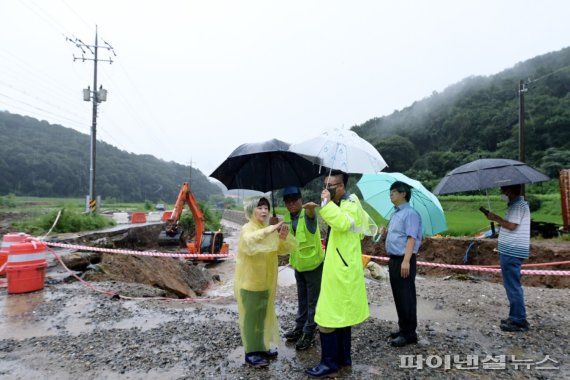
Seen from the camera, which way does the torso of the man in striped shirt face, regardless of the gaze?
to the viewer's left

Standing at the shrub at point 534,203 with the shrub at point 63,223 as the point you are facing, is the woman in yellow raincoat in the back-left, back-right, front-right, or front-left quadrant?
front-left

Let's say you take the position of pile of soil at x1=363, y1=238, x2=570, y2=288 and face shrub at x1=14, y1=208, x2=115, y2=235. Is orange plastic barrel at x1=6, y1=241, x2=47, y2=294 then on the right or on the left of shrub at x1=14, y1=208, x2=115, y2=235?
left

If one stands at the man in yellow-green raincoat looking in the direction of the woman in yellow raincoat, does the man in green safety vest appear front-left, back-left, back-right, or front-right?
front-right

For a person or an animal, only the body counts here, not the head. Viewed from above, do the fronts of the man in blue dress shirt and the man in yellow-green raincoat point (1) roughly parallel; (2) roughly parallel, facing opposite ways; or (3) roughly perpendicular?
roughly parallel

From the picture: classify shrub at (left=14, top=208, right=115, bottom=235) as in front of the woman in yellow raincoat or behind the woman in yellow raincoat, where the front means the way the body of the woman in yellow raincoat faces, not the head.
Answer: behind

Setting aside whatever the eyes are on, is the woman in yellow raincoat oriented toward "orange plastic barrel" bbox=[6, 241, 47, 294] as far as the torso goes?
no

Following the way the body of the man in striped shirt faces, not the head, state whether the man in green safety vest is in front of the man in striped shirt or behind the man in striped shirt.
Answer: in front

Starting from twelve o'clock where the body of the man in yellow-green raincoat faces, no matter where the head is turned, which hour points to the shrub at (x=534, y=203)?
The shrub is roughly at 4 o'clock from the man in yellow-green raincoat.

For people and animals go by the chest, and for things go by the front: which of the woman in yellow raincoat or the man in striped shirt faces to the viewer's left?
the man in striped shirt

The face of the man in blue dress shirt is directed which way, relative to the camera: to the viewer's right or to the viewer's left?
to the viewer's left

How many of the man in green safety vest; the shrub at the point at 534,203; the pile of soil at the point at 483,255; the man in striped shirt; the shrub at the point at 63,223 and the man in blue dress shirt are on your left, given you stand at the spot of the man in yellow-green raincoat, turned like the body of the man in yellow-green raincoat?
0

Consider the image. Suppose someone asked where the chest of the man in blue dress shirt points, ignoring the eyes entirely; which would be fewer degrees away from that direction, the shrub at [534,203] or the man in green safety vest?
the man in green safety vest

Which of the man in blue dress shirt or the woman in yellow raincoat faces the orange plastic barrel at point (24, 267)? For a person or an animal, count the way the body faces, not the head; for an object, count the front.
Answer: the man in blue dress shirt

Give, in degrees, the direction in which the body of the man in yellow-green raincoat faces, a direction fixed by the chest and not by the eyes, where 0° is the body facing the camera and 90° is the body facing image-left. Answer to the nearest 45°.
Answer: approximately 90°
